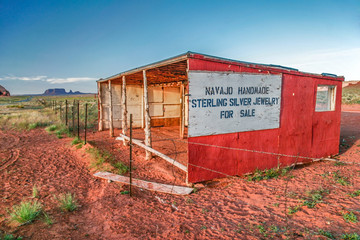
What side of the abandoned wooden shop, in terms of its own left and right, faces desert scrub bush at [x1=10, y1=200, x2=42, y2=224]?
front

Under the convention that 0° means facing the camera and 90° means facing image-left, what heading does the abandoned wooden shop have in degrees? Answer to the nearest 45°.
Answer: approximately 45°

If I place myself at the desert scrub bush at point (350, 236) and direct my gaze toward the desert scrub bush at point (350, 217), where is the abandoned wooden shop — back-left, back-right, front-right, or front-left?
front-left

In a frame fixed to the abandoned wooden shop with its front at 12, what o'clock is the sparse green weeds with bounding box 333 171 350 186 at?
The sparse green weeds is roughly at 7 o'clock from the abandoned wooden shop.

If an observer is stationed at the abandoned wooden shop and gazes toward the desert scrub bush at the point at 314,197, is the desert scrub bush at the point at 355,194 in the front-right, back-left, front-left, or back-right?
front-left

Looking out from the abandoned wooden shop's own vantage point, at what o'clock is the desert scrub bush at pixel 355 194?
The desert scrub bush is roughly at 8 o'clock from the abandoned wooden shop.

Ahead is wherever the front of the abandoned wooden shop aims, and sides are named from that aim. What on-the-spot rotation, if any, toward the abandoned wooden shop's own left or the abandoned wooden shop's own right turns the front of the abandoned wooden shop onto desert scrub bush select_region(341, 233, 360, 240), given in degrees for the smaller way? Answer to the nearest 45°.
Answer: approximately 90° to the abandoned wooden shop's own left

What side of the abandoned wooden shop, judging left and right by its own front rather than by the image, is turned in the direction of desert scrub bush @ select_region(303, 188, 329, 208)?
left

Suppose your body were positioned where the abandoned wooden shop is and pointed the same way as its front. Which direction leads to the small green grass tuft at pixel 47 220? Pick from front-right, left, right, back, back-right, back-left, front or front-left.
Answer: front

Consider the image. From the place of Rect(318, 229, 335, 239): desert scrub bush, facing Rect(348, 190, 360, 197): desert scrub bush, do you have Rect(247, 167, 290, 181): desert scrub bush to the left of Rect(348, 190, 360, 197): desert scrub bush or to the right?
left
